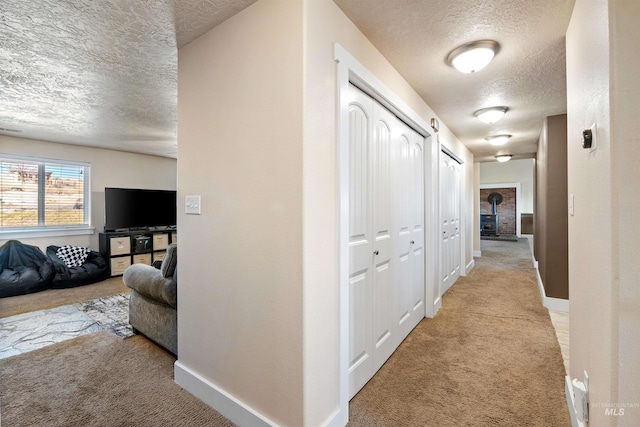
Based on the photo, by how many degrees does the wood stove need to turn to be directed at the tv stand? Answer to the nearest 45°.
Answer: approximately 45° to its right

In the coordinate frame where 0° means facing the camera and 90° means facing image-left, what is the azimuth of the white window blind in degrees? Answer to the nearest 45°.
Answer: approximately 315°

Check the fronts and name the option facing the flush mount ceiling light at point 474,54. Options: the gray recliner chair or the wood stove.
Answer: the wood stove

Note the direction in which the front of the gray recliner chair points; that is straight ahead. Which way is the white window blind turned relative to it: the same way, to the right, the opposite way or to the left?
the opposite way

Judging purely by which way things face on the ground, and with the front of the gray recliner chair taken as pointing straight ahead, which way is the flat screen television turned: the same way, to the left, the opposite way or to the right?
the opposite way

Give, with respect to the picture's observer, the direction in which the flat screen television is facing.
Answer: facing the viewer and to the right of the viewer

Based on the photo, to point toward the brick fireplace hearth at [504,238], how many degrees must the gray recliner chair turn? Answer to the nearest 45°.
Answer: approximately 135° to its right

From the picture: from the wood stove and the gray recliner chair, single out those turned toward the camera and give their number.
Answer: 1
